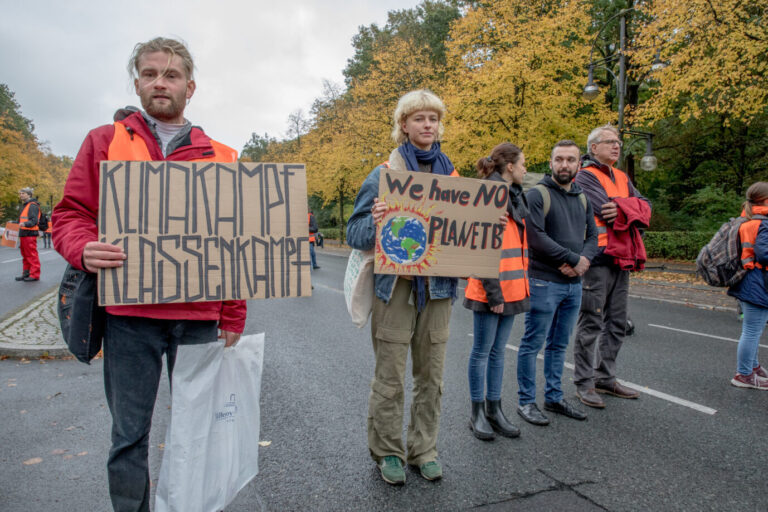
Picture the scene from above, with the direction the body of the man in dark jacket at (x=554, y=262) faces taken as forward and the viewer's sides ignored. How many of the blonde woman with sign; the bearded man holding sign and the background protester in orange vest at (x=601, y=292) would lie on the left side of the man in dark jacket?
1

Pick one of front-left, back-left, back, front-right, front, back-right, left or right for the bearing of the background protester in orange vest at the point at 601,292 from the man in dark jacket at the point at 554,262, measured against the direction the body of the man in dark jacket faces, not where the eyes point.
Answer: left

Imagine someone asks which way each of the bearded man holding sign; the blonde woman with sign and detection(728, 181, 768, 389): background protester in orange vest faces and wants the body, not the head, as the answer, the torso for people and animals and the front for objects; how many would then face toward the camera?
2

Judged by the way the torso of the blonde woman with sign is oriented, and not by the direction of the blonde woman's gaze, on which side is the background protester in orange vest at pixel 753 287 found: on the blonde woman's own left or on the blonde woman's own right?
on the blonde woman's own left

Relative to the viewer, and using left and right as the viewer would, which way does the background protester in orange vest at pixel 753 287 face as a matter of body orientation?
facing to the right of the viewer

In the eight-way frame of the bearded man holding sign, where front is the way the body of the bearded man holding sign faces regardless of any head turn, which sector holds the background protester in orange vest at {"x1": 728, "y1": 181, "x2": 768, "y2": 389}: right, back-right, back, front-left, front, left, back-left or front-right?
left

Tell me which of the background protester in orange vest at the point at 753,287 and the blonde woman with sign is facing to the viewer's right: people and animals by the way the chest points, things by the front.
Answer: the background protester in orange vest

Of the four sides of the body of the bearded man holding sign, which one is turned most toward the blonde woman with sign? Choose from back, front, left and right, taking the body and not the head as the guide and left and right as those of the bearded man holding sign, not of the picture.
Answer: left

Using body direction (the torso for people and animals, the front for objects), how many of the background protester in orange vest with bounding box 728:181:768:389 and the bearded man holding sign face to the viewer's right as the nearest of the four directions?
1

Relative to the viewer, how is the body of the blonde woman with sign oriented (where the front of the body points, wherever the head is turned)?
toward the camera
